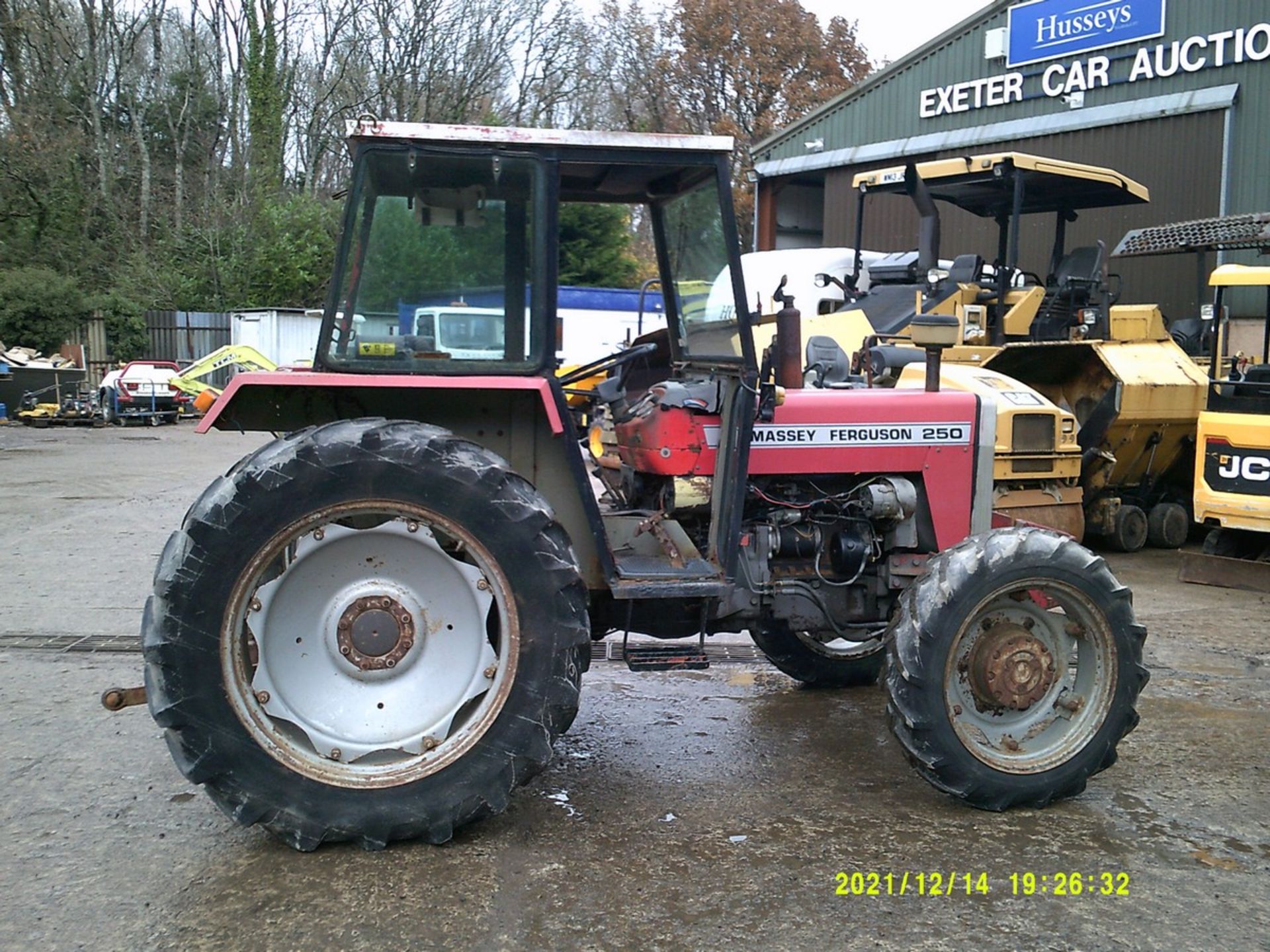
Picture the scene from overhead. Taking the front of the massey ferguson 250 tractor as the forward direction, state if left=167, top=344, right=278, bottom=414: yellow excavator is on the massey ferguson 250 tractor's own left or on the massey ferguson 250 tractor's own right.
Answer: on the massey ferguson 250 tractor's own left

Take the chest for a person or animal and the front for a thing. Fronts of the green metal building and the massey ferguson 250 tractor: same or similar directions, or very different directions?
very different directions

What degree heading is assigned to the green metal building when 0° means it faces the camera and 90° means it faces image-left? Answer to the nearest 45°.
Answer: approximately 45°

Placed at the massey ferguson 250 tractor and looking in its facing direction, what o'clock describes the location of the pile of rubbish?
The pile of rubbish is roughly at 8 o'clock from the massey ferguson 250 tractor.

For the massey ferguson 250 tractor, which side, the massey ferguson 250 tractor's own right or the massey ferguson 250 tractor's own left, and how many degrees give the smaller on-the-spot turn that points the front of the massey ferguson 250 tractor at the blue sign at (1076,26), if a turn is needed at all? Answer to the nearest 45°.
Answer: approximately 45° to the massey ferguson 250 tractor's own left

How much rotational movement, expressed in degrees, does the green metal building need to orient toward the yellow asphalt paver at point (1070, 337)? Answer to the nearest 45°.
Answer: approximately 45° to its left

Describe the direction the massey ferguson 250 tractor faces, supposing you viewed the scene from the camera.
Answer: facing to the right of the viewer

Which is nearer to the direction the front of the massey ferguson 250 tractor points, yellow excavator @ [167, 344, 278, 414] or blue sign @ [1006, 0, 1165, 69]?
the blue sign

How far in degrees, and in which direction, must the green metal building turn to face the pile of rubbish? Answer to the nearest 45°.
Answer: approximately 45° to its right

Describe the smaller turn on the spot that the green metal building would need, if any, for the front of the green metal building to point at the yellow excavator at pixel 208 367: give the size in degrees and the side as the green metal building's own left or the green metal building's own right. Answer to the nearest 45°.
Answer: approximately 45° to the green metal building's own right
